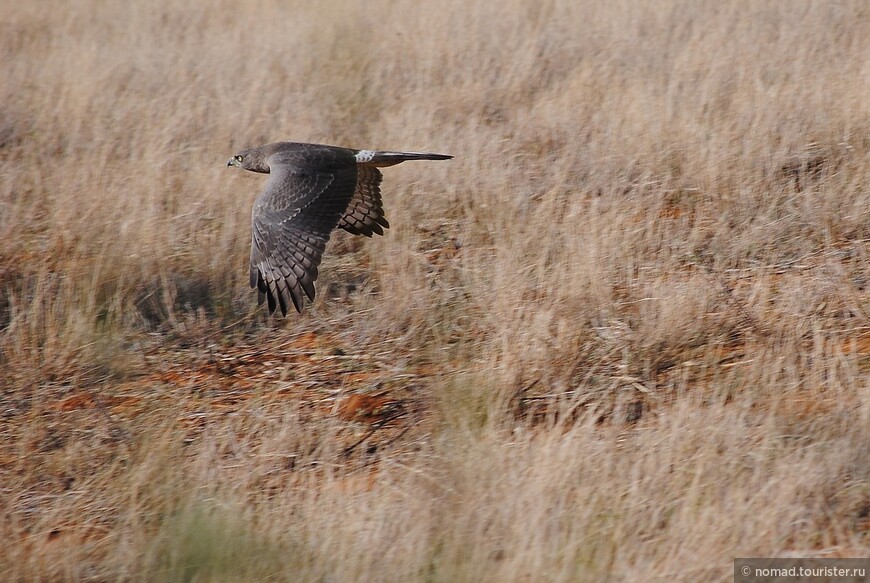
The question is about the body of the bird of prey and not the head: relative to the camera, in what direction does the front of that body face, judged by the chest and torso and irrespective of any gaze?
to the viewer's left
